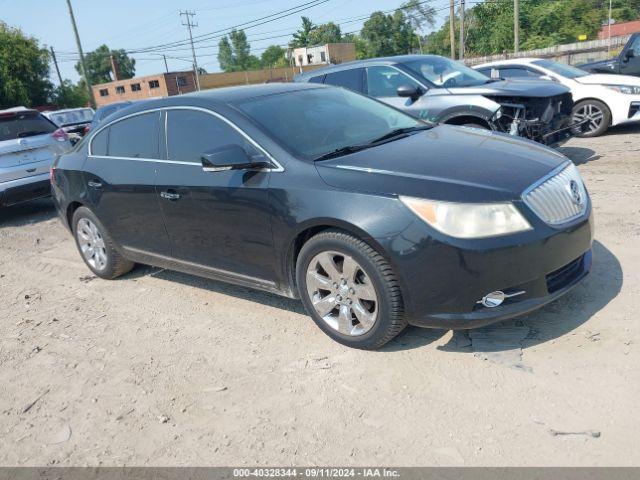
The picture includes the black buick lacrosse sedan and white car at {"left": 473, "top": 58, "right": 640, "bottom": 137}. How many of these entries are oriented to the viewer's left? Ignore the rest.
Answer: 0

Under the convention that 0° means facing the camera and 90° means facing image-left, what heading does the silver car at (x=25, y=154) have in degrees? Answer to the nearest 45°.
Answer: approximately 135°

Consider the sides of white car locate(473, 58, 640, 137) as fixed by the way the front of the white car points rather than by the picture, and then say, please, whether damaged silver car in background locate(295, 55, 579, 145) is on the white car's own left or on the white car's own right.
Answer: on the white car's own right

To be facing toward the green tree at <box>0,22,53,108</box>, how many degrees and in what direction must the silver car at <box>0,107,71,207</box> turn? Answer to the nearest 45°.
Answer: approximately 45° to its right

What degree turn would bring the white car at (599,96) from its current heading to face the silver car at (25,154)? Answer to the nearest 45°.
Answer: approximately 90° to its right

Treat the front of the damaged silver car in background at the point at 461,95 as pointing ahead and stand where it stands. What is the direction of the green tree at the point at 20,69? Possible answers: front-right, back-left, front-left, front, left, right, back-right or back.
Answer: back

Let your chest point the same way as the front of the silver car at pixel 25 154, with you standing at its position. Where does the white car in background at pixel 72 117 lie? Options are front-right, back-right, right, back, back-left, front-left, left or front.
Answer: front-right
